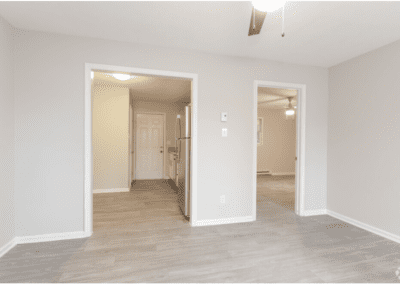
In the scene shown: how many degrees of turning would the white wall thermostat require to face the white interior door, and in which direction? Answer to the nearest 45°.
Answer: approximately 135° to its right

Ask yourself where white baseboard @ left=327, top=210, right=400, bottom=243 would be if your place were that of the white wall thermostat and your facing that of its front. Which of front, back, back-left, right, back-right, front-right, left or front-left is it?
left

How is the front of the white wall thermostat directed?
toward the camera

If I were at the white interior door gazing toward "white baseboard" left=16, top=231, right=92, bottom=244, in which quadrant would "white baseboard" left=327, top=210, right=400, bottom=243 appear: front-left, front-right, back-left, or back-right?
front-left

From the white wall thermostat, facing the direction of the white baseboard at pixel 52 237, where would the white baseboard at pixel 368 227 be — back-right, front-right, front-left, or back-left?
back-left

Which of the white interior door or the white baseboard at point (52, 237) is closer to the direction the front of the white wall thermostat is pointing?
the white baseboard

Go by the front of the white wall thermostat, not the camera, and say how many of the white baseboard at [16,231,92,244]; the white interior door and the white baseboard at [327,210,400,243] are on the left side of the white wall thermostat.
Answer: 1

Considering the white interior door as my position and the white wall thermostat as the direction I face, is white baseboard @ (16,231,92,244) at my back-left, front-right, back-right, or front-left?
front-right

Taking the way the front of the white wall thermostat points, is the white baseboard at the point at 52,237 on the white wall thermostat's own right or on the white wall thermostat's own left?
on the white wall thermostat's own right

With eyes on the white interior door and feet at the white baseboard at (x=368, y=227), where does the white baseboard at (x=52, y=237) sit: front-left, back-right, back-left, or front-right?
front-left
